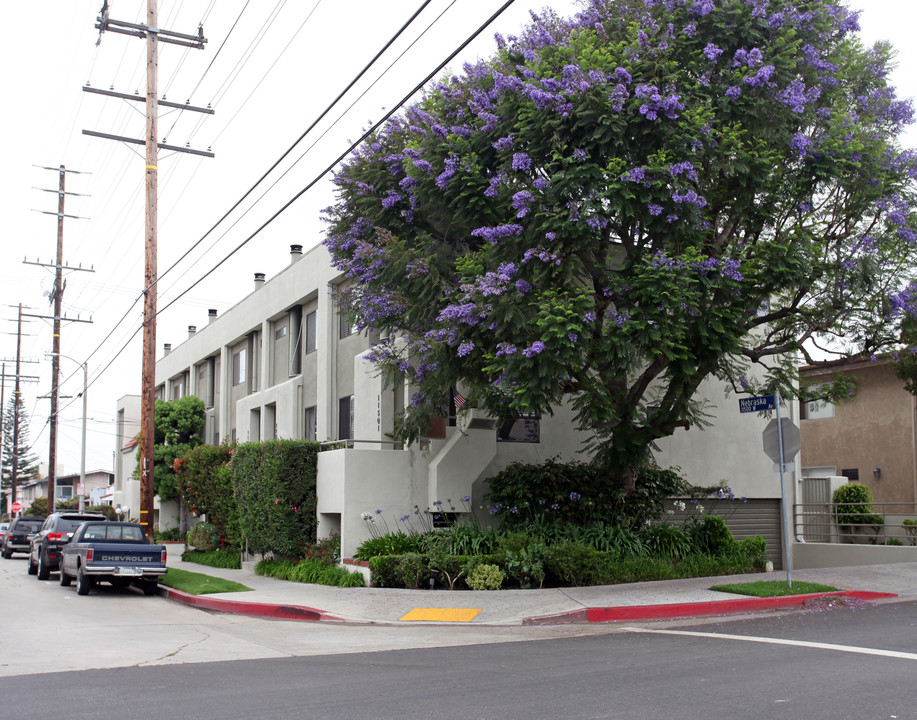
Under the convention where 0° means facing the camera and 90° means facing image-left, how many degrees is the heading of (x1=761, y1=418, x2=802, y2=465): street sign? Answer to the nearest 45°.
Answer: approximately 180°

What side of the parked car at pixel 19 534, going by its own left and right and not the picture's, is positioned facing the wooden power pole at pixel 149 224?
back

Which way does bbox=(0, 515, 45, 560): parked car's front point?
away from the camera

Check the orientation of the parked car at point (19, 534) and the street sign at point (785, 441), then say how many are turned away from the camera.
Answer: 2

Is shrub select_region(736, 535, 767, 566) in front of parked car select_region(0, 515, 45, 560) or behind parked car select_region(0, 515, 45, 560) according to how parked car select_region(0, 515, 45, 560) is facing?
behind

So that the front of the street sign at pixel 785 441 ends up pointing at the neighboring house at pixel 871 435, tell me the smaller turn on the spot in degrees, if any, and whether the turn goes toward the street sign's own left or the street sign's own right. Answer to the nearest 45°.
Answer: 0° — it already faces it
